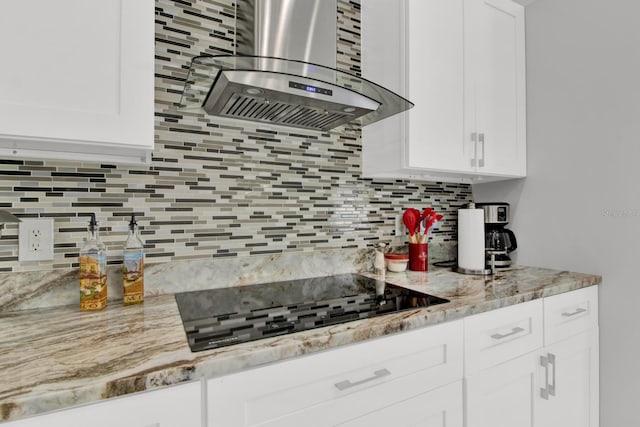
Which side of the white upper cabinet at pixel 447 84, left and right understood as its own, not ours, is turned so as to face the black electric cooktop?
right

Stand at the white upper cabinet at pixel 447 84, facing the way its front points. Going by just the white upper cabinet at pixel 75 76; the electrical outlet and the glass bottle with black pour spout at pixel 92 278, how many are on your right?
3

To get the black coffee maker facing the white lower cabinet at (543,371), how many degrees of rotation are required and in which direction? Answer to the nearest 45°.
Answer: approximately 45° to its right

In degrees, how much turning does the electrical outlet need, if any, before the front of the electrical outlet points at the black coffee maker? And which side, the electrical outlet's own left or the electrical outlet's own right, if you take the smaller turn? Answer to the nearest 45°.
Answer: approximately 90° to the electrical outlet's own left
